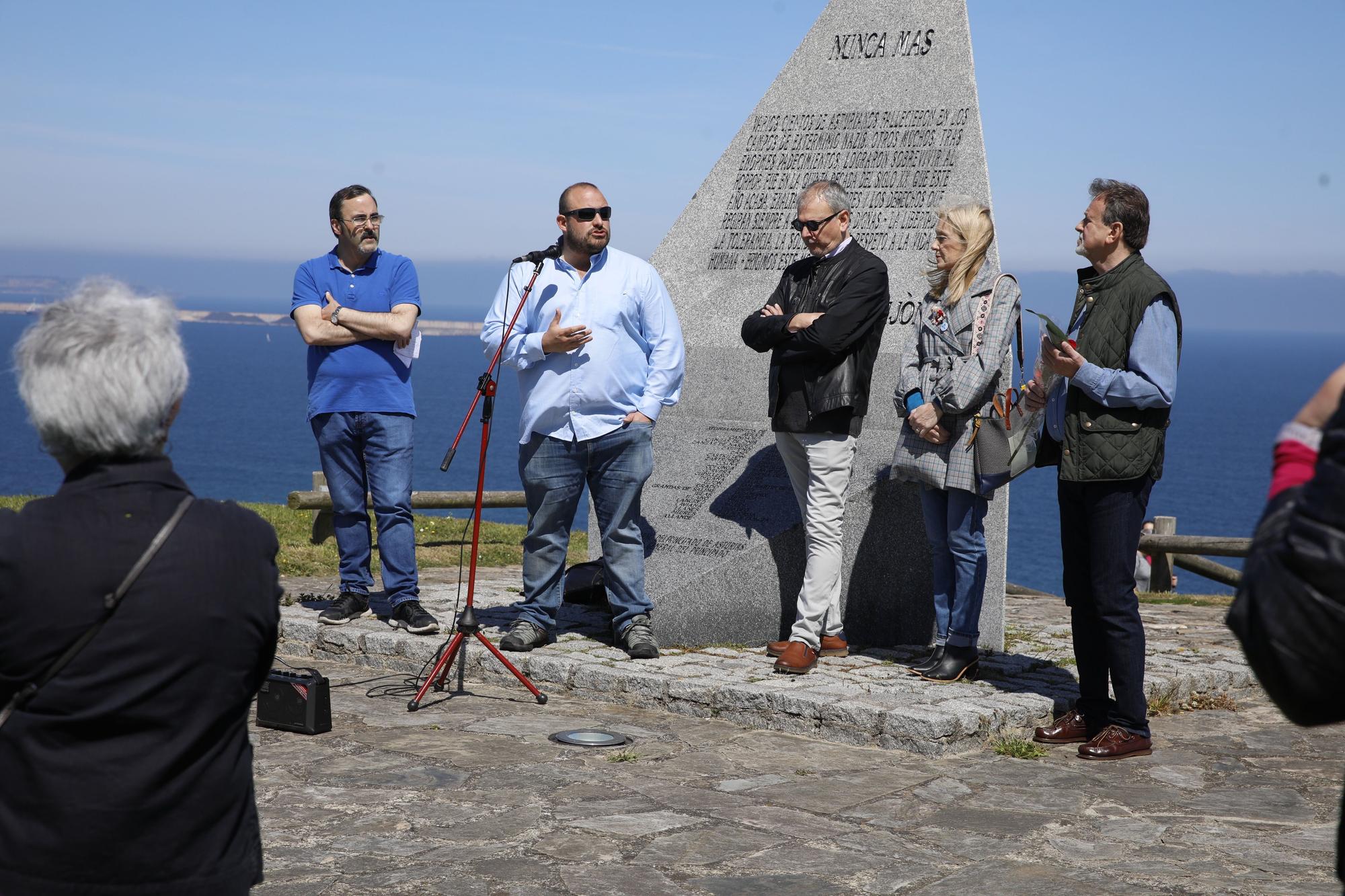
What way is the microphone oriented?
to the viewer's right

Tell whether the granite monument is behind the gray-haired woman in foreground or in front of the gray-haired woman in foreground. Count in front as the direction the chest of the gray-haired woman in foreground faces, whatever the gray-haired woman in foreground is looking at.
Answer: in front

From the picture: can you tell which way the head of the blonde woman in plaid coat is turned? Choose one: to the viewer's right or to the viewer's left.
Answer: to the viewer's left

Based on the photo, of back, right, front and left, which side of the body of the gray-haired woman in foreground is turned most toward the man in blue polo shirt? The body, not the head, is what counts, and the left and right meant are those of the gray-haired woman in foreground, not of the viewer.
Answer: front

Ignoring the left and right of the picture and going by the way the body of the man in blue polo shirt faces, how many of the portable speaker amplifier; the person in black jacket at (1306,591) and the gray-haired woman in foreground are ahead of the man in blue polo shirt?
3

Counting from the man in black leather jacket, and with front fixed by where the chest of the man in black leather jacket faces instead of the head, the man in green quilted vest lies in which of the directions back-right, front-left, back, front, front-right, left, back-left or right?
left

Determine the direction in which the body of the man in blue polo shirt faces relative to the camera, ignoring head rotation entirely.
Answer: toward the camera

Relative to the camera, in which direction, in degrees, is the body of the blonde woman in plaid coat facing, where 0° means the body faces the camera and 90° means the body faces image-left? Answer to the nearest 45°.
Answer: approximately 45°

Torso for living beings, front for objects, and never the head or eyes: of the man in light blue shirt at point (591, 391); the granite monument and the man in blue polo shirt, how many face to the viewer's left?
0

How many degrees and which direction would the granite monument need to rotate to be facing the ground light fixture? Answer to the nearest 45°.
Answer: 0° — it already faces it

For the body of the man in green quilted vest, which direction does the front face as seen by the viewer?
to the viewer's left

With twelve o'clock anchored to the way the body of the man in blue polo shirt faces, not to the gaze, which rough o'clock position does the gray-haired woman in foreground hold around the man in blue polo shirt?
The gray-haired woman in foreground is roughly at 12 o'clock from the man in blue polo shirt.

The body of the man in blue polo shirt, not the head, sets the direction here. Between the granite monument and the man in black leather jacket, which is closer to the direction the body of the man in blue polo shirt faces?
the man in black leather jacket

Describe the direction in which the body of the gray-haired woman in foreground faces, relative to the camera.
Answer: away from the camera

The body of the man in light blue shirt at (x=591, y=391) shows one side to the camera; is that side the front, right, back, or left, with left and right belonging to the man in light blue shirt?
front
